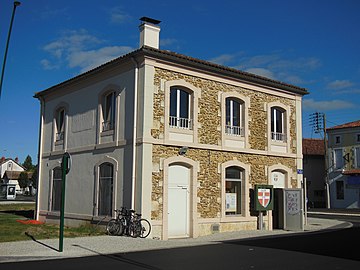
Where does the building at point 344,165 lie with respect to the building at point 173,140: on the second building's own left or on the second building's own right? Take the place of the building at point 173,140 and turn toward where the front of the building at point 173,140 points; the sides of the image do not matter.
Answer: on the second building's own left

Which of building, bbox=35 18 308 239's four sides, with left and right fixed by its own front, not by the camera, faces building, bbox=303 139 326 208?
left

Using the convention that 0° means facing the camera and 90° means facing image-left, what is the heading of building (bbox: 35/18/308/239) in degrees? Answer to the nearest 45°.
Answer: approximately 315°
